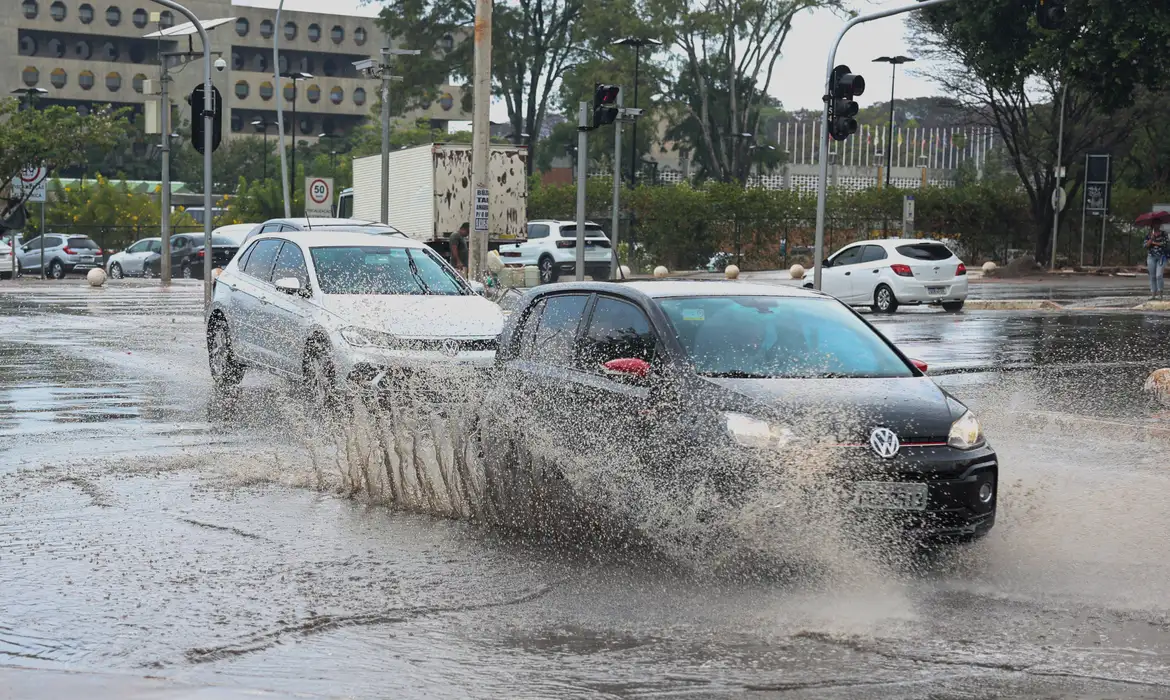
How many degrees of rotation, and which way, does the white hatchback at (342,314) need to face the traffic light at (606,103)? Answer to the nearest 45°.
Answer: approximately 90° to its left

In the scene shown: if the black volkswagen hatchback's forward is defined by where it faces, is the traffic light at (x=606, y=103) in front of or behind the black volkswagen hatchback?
behind

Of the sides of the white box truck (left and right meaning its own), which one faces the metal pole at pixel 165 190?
left

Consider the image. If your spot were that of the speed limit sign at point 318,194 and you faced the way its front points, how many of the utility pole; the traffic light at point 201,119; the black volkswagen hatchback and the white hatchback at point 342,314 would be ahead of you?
4

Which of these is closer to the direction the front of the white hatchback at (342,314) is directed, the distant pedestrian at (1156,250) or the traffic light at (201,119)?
the distant pedestrian

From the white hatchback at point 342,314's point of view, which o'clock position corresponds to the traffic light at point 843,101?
The traffic light is roughly at 9 o'clock from the white hatchback.

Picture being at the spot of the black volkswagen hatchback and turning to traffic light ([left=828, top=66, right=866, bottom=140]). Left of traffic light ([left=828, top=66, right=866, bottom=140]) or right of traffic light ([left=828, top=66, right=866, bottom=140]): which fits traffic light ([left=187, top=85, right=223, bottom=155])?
left

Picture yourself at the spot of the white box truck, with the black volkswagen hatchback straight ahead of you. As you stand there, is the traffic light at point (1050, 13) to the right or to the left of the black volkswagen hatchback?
left

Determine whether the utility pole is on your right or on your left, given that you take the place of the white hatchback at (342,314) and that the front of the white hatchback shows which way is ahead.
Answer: on your left

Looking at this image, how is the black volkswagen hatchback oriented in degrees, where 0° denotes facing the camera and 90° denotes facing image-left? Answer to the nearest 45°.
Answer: approximately 315°

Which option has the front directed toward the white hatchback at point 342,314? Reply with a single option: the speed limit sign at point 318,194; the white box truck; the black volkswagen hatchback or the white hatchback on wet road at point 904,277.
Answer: the speed limit sign

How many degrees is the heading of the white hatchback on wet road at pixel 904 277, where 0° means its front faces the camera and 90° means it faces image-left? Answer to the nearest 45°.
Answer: approximately 135°

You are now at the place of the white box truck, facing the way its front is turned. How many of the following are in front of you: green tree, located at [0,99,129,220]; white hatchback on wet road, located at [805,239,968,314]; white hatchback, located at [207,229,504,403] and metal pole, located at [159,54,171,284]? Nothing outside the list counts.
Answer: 2

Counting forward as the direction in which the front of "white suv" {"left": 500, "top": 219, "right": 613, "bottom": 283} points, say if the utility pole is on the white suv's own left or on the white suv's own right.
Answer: on the white suv's own left
